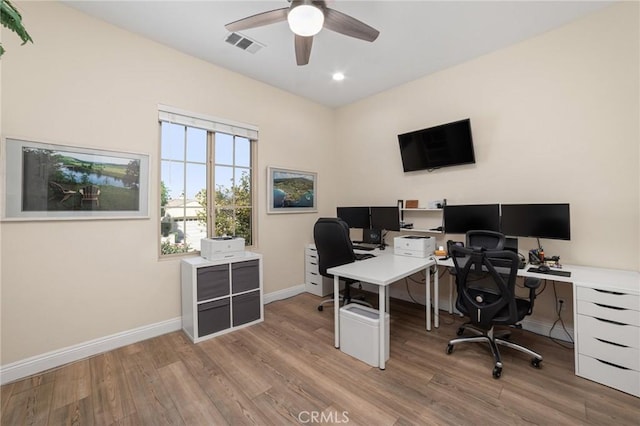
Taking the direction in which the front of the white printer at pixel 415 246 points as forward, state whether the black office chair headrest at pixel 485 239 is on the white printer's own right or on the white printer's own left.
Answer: on the white printer's own left

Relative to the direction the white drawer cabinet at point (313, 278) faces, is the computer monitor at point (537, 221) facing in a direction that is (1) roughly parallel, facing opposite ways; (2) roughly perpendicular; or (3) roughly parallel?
roughly parallel

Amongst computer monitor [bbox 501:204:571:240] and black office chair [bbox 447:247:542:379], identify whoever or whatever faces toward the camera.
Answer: the computer monitor

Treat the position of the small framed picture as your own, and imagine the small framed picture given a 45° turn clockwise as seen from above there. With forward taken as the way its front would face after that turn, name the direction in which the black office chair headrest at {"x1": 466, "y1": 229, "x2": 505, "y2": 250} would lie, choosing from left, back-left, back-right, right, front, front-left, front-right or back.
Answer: front-left

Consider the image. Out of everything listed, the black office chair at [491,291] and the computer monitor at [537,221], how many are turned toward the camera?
1

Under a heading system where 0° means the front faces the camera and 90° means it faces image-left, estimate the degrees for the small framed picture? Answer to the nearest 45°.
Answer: approximately 315°

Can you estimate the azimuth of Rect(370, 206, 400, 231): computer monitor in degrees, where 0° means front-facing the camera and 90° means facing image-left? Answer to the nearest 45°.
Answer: approximately 45°

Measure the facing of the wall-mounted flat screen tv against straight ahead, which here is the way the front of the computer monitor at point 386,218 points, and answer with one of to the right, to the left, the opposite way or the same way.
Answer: the same way

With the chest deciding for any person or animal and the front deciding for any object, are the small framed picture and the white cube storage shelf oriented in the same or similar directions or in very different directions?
same or similar directions

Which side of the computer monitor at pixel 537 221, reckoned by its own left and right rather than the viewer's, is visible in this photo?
front
